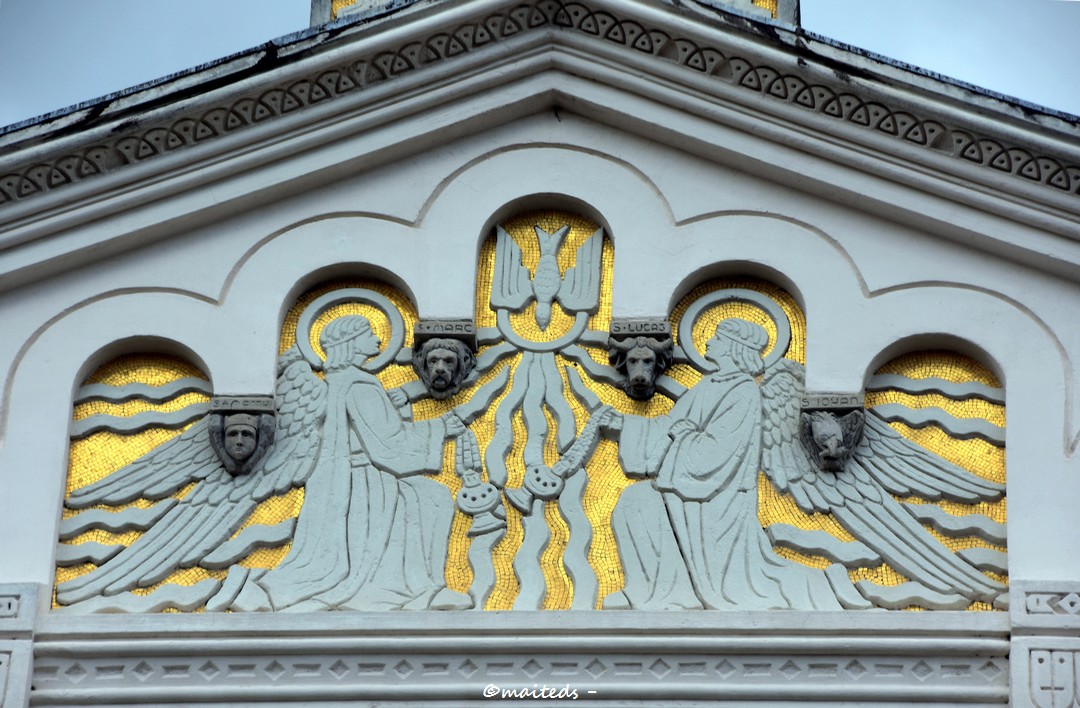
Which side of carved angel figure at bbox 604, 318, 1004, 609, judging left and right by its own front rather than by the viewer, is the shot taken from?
left

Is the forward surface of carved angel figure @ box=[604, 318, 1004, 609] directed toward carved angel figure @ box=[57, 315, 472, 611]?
yes

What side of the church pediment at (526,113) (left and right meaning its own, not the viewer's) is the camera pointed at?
front

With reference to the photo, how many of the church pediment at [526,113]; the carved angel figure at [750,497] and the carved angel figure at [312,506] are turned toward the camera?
1

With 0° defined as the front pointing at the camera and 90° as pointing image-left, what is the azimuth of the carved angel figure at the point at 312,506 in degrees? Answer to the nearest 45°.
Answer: approximately 270°

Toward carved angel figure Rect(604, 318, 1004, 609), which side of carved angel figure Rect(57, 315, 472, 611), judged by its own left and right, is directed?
front

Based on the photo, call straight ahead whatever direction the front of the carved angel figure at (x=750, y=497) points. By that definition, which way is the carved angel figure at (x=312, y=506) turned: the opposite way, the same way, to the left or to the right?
the opposite way
